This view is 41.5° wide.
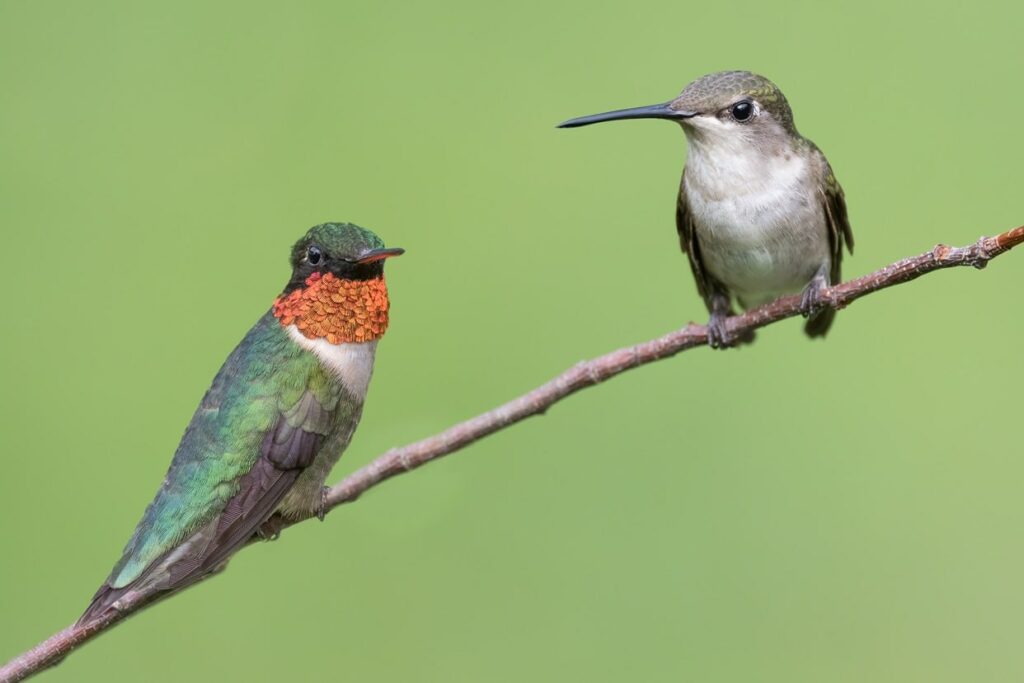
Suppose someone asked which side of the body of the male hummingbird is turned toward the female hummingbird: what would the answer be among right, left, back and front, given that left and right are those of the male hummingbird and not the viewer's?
front

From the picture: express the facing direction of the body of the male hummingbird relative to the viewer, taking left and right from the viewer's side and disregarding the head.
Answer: facing to the right of the viewer
